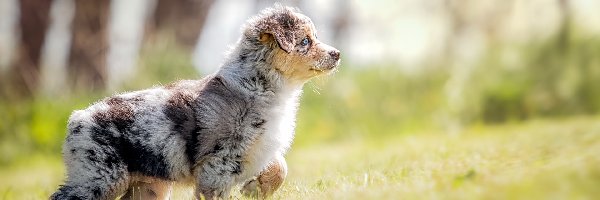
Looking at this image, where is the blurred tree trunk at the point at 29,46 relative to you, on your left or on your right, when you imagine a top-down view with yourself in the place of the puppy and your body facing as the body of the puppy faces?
on your left

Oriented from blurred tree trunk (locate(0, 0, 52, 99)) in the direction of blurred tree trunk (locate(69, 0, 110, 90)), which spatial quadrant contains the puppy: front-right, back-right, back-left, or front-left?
front-right

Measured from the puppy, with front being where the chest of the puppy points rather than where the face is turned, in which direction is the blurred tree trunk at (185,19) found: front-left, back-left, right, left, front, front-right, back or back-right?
left

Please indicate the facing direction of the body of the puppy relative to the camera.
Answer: to the viewer's right

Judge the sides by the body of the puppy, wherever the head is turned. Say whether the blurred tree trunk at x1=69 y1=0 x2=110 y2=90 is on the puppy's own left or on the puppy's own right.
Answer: on the puppy's own left

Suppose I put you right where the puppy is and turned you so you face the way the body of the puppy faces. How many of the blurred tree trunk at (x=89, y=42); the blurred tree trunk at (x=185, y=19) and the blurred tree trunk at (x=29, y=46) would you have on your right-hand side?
0
